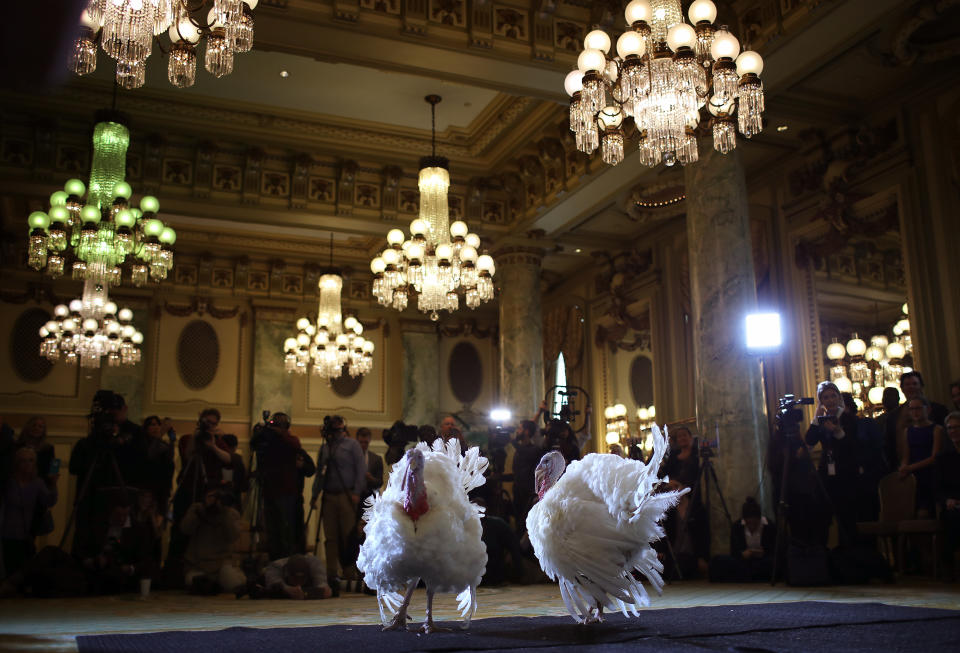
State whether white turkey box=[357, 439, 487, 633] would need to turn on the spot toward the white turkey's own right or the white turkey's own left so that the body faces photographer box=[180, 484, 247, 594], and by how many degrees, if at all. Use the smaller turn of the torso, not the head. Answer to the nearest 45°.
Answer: approximately 135° to the white turkey's own right

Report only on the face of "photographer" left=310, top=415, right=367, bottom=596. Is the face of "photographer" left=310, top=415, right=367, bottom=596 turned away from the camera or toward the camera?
toward the camera

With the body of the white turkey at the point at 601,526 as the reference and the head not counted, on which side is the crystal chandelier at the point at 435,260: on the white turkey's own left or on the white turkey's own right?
on the white turkey's own right

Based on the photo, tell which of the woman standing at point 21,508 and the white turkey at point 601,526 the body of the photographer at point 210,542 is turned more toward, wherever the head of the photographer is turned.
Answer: the white turkey

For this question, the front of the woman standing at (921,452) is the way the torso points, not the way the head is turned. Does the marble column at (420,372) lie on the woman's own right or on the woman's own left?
on the woman's own right

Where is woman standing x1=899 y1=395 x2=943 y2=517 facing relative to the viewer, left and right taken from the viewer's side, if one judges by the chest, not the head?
facing the viewer and to the left of the viewer

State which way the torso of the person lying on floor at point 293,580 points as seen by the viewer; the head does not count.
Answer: toward the camera

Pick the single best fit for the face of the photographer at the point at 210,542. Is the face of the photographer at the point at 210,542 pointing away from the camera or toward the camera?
toward the camera

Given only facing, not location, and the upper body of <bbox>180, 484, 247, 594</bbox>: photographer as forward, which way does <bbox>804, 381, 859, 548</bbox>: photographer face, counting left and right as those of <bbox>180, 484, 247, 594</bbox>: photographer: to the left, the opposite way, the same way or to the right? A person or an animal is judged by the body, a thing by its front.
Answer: to the right

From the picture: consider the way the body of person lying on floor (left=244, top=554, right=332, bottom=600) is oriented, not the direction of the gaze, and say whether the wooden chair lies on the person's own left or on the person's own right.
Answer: on the person's own left

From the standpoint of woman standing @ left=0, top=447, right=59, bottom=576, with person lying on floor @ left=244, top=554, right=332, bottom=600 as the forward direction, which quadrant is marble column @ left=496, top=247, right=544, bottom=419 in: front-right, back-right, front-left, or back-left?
front-left

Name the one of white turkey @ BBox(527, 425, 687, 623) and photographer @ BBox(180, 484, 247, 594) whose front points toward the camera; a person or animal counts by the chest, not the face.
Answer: the photographer

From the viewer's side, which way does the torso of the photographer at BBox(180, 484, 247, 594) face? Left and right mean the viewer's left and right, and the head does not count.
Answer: facing the viewer

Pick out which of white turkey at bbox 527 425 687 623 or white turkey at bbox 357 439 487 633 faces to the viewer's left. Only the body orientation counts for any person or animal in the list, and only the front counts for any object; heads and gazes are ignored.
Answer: white turkey at bbox 527 425 687 623

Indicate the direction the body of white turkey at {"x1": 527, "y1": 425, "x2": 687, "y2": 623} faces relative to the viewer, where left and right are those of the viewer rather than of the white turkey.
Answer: facing to the left of the viewer

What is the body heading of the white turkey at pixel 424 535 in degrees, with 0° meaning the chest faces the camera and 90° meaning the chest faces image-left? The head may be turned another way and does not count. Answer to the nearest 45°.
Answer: approximately 0°
